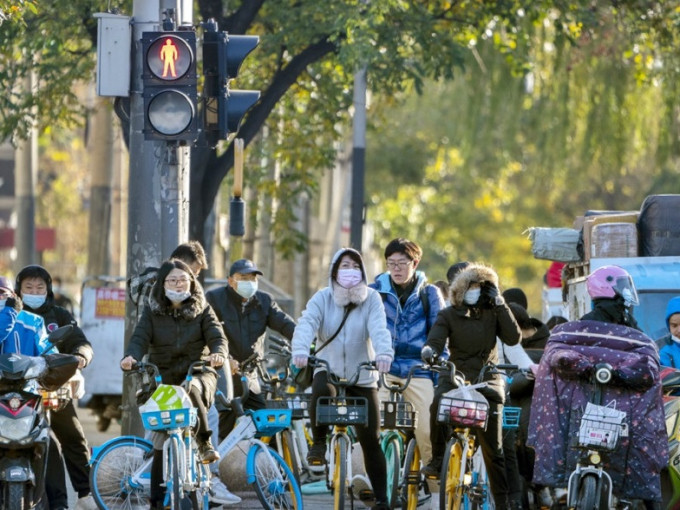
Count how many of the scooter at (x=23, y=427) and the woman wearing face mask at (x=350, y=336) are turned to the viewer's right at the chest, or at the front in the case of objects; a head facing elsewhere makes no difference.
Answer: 0

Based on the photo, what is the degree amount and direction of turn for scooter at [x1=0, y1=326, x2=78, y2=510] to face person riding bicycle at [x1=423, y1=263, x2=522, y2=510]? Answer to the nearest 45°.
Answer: approximately 90° to its left

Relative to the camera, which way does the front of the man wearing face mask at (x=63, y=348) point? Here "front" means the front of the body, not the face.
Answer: toward the camera

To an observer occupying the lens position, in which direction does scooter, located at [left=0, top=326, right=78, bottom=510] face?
facing the viewer

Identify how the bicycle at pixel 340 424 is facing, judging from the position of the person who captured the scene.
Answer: facing the viewer

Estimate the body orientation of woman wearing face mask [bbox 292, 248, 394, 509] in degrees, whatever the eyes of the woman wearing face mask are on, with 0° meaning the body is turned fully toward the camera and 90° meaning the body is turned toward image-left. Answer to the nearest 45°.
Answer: approximately 0°

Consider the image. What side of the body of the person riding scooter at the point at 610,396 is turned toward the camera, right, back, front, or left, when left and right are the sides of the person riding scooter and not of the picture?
front

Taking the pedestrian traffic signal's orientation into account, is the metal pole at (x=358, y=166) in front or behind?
behind

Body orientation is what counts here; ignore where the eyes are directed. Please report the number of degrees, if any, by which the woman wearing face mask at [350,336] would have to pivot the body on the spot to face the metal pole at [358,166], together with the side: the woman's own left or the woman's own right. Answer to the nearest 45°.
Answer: approximately 180°
